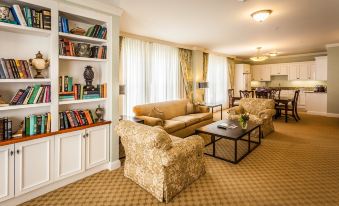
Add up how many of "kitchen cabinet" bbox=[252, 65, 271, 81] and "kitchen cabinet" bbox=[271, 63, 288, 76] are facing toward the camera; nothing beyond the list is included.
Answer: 2

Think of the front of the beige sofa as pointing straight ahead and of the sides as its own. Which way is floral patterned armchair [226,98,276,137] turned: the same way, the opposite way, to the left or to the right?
to the right

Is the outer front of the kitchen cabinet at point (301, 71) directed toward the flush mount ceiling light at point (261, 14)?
yes

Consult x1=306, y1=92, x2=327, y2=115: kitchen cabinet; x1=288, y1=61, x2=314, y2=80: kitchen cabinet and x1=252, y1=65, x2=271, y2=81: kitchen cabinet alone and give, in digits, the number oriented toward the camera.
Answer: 3

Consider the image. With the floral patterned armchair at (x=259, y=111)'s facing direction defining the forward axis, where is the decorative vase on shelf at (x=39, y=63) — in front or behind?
in front

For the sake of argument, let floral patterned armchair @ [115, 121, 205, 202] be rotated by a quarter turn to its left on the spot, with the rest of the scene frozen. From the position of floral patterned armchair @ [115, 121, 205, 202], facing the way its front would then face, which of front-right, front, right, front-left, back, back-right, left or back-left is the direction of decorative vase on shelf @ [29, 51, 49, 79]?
front-left

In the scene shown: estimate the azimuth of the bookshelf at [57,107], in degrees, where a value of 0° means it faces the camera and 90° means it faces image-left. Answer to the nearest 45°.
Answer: approximately 315°

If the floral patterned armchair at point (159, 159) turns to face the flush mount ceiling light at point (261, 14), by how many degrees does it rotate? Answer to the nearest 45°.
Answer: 0° — it already faces it

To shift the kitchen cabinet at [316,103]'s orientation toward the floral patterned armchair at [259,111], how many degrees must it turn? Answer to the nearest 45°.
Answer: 0° — it already faces it

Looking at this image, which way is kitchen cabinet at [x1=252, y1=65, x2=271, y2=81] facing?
toward the camera

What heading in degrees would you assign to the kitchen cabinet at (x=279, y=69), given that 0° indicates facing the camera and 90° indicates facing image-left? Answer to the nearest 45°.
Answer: approximately 0°

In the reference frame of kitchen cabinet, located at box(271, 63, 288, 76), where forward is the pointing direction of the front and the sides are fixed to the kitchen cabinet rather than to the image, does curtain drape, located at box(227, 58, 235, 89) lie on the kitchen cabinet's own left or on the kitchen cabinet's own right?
on the kitchen cabinet's own right

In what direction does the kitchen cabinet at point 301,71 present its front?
toward the camera
